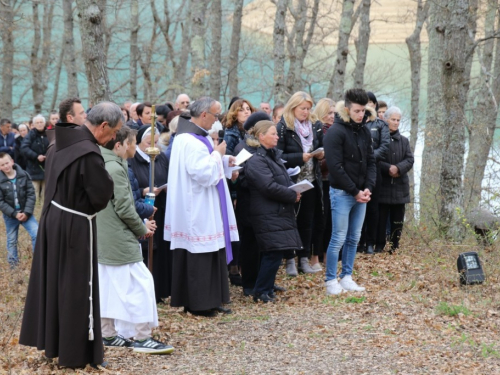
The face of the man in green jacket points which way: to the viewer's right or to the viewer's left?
to the viewer's right

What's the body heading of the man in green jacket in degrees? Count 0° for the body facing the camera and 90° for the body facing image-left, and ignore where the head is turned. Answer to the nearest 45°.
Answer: approximately 270°

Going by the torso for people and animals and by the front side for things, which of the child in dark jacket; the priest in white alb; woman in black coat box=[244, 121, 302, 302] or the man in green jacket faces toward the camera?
the child in dark jacket

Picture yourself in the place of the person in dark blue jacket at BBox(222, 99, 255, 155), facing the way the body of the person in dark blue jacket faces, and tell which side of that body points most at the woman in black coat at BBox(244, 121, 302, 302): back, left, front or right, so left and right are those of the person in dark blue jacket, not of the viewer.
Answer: front

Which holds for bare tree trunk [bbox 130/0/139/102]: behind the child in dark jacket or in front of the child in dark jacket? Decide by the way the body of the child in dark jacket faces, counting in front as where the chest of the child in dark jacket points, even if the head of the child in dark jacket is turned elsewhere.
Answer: behind

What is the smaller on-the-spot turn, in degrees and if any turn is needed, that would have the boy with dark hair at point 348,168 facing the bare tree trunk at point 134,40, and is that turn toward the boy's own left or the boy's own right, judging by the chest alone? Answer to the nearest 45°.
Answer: approximately 180°

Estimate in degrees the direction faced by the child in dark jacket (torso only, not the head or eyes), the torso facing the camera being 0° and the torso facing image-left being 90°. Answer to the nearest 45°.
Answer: approximately 0°

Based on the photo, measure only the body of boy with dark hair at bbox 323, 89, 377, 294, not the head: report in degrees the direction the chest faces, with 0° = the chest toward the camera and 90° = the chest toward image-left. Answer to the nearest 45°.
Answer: approximately 315°

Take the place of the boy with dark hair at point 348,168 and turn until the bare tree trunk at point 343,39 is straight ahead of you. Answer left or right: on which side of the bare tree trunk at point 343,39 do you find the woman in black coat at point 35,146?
left

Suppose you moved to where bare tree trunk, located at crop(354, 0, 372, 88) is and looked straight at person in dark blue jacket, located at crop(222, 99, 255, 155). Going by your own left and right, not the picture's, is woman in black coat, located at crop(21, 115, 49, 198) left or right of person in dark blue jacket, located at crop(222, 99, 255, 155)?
right
